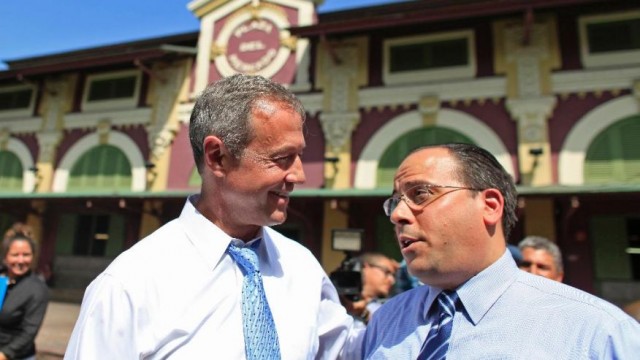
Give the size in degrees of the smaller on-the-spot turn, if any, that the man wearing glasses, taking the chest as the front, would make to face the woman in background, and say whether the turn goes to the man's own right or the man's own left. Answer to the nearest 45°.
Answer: approximately 45° to the man's own right

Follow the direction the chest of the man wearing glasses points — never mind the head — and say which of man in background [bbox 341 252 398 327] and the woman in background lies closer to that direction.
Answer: the woman in background

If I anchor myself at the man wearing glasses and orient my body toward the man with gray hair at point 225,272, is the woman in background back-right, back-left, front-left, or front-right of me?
front-right

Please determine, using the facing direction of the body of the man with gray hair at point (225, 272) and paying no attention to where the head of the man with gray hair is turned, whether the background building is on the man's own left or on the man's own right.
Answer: on the man's own left

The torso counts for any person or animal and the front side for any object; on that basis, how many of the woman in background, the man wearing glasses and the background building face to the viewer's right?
0

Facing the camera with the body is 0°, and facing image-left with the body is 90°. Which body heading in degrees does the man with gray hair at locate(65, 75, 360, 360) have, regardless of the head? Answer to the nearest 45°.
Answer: approximately 315°

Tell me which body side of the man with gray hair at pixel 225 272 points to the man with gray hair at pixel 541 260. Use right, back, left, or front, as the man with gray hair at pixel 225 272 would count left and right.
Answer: left

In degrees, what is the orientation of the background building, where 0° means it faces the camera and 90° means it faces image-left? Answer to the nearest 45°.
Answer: approximately 45°

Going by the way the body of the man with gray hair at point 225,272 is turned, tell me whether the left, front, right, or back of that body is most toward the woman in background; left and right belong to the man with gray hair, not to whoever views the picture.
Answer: back

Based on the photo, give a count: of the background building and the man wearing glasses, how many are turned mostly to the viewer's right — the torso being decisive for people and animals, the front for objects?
0

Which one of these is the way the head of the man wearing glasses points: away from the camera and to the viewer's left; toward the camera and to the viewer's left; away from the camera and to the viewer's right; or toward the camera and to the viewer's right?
toward the camera and to the viewer's left

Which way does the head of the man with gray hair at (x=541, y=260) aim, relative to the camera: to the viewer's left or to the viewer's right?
to the viewer's left

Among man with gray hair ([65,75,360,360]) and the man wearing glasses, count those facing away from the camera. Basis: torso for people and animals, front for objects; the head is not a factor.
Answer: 0

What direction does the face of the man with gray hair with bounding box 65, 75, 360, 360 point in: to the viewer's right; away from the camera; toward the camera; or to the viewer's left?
to the viewer's right

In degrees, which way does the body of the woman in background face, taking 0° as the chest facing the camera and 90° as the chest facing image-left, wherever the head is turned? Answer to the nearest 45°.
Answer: approximately 45°

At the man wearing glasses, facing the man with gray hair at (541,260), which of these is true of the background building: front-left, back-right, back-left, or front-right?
front-left
